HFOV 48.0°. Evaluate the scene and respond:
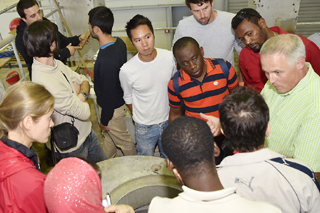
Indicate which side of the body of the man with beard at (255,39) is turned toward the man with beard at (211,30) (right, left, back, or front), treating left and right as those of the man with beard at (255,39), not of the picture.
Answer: right

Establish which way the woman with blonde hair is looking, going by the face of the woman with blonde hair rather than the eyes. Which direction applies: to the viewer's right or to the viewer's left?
to the viewer's right

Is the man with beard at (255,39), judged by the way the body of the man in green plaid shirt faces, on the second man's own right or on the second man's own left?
on the second man's own right

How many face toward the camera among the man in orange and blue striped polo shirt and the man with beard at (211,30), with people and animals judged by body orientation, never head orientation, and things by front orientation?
2
